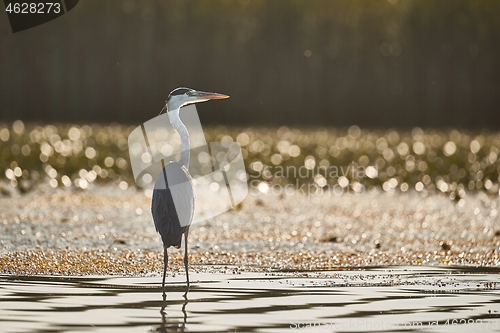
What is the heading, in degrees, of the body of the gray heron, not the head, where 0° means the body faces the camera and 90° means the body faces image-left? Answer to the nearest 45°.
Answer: approximately 225°
